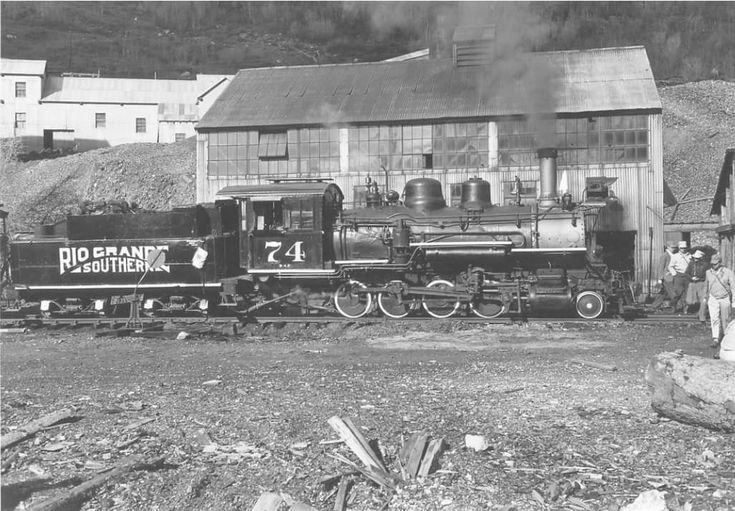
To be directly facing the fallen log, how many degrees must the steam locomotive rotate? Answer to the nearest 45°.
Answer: approximately 90° to its right

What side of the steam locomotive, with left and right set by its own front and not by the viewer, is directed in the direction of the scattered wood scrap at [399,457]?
right

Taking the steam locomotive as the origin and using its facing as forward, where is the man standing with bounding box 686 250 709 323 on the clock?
The man standing is roughly at 12 o'clock from the steam locomotive.

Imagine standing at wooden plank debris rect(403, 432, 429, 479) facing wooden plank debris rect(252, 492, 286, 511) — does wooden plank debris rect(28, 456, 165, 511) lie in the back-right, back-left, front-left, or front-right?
front-right

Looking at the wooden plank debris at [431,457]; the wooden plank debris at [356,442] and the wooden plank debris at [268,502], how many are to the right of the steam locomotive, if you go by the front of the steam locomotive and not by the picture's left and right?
3

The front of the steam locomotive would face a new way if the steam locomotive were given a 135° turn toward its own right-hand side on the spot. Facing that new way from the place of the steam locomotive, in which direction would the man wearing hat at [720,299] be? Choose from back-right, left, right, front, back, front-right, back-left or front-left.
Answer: left

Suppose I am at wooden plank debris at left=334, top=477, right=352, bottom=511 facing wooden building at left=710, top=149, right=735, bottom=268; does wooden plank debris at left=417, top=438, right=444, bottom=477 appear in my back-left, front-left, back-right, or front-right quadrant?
front-right

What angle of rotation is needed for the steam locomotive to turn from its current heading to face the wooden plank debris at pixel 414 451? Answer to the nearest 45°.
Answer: approximately 90° to its right

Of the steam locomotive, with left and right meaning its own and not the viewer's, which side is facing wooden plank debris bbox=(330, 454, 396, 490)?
right

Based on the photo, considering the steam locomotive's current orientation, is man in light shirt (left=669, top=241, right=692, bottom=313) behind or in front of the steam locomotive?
in front

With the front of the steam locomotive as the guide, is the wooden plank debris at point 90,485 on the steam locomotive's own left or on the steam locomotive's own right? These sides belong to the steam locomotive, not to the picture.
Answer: on the steam locomotive's own right

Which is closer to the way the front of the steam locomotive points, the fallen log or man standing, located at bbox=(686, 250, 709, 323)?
the man standing

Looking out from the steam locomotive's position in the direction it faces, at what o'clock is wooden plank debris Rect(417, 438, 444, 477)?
The wooden plank debris is roughly at 3 o'clock from the steam locomotive.

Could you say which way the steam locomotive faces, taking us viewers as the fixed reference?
facing to the right of the viewer
